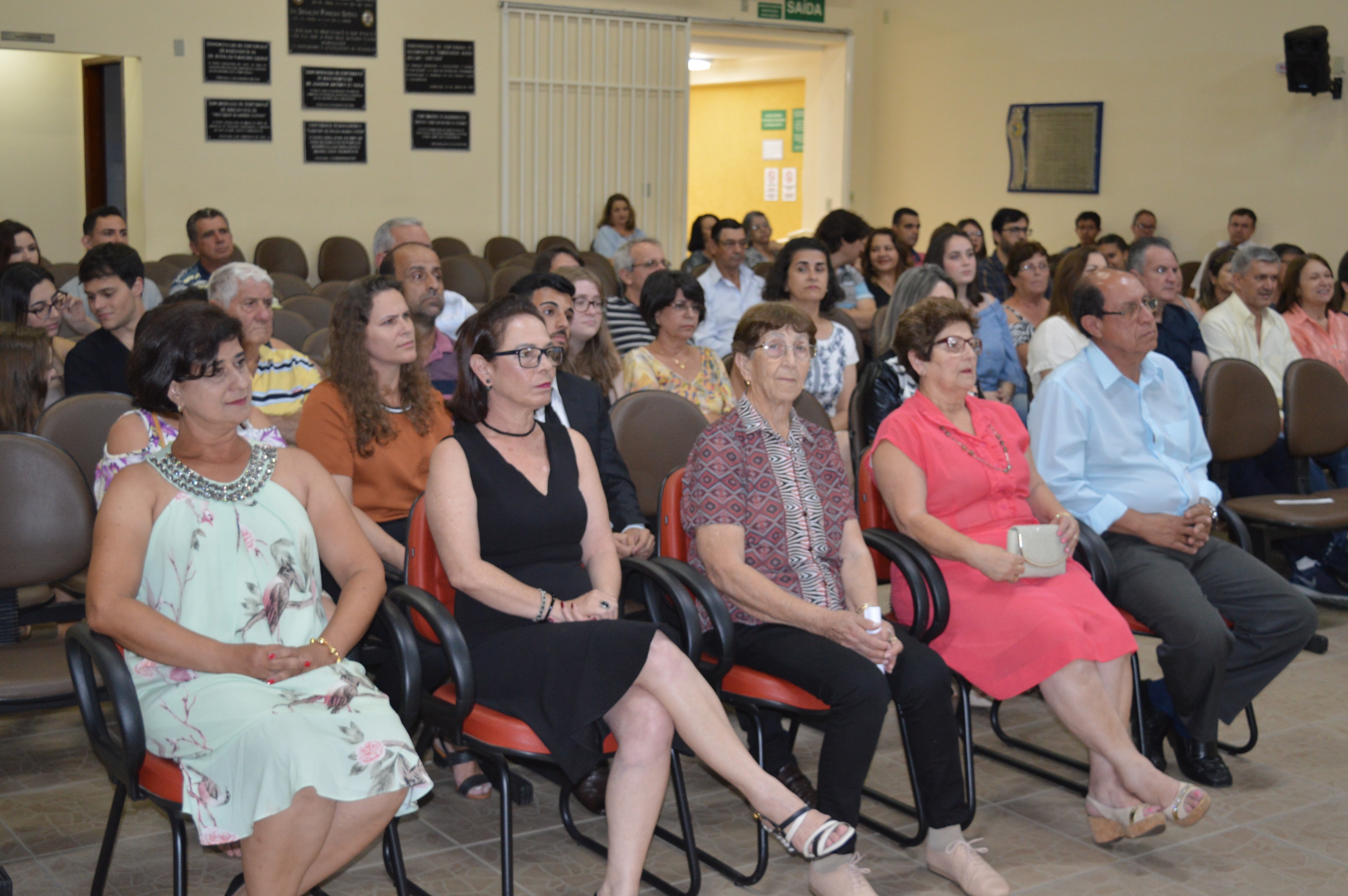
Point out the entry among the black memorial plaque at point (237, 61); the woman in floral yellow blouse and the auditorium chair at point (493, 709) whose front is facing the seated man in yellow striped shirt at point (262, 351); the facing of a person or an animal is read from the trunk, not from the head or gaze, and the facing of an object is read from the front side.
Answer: the black memorial plaque

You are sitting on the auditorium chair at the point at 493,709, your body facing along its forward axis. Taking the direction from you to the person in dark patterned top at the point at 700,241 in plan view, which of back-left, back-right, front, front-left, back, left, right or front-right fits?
back-left

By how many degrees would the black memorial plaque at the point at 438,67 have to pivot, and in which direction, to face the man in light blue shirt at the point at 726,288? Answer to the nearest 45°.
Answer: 0° — it already faces them

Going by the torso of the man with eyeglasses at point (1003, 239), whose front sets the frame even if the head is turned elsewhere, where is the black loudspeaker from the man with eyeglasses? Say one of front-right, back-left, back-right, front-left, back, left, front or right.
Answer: left

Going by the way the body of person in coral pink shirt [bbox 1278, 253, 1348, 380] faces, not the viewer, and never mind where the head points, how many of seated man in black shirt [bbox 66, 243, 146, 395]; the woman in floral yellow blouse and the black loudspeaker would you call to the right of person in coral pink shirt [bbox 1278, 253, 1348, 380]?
2

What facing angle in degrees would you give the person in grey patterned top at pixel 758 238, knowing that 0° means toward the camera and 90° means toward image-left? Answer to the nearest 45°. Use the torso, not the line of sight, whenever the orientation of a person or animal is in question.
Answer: approximately 315°

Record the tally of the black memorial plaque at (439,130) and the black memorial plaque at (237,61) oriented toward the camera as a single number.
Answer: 2

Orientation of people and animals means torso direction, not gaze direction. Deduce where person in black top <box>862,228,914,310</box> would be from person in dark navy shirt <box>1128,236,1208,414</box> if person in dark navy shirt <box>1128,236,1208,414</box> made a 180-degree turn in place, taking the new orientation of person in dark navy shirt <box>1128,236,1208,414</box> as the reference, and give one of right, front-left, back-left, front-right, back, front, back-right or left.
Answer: front
